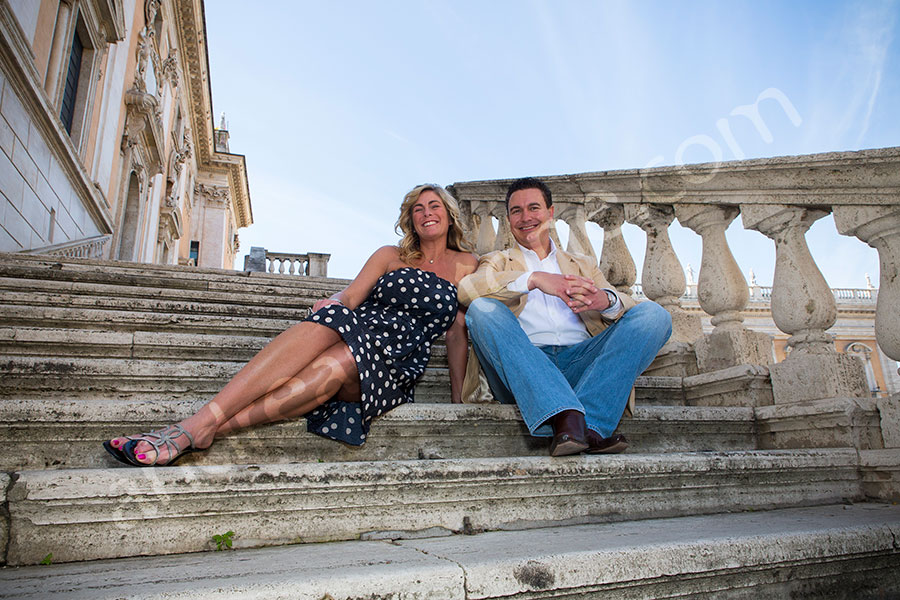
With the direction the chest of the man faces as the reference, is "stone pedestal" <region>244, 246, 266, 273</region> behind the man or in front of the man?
behind

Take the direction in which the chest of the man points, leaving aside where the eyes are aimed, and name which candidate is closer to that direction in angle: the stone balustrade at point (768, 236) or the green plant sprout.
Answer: the green plant sprout

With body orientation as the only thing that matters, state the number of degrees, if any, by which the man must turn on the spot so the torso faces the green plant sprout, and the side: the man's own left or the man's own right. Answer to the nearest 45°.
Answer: approximately 45° to the man's own right

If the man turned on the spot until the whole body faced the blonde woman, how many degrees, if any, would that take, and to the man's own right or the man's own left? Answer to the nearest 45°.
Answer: approximately 45° to the man's own right

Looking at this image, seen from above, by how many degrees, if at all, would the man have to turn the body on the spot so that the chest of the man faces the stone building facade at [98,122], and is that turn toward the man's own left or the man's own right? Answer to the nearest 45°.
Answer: approximately 135° to the man's own right

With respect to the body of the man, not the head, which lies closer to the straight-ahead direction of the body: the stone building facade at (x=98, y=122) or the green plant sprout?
the green plant sprout

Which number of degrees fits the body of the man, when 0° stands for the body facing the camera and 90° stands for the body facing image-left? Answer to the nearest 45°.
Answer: approximately 0°
